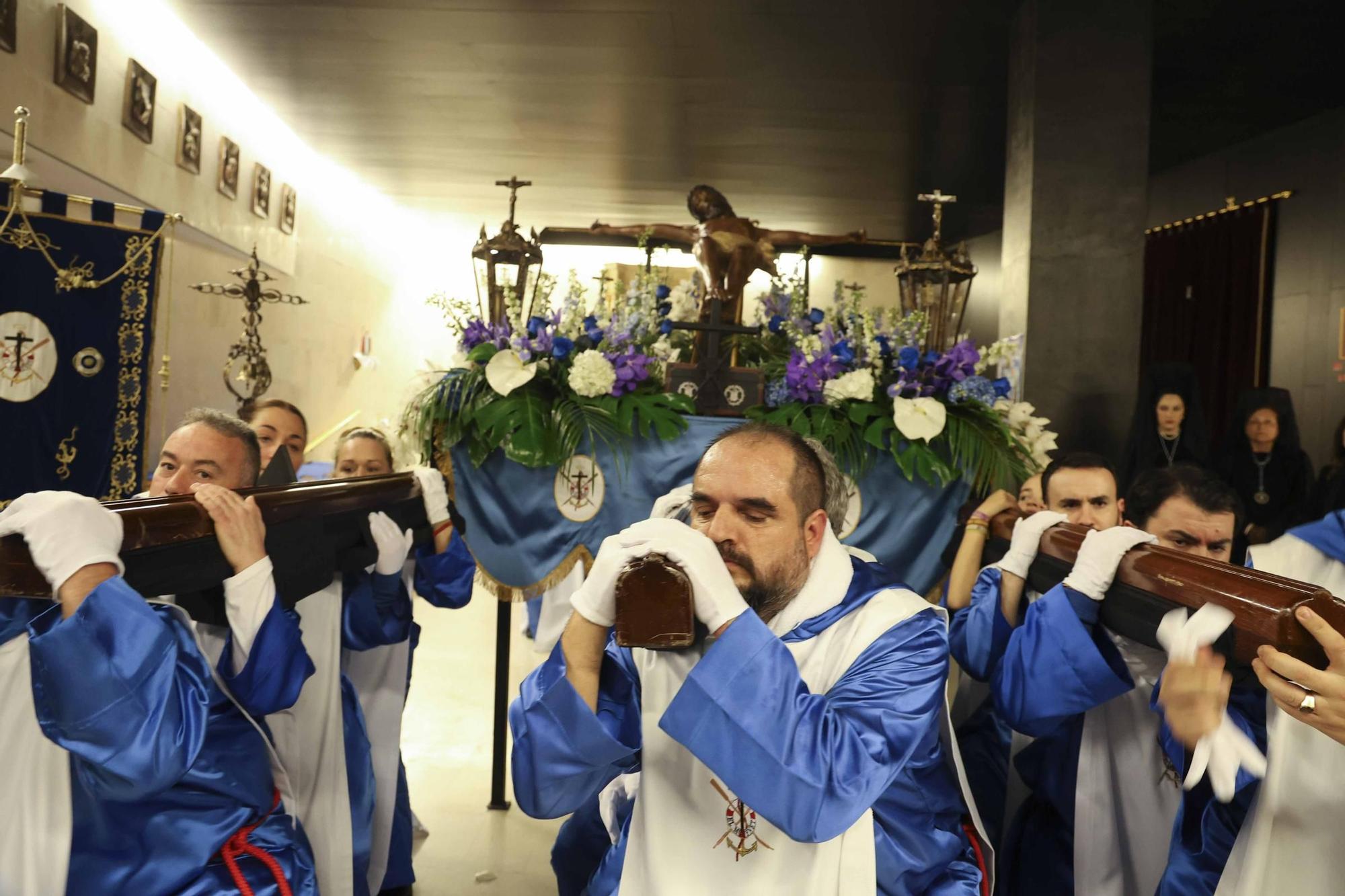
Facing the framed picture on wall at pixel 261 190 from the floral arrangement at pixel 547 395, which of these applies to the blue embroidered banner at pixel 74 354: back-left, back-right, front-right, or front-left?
front-left

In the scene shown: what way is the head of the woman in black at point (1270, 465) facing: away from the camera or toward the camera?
toward the camera

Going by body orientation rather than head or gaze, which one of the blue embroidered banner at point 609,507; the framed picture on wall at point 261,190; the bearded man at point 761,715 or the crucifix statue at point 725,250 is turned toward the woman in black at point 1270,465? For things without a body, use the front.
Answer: the framed picture on wall

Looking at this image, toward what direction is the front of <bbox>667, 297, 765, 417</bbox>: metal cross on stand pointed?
toward the camera

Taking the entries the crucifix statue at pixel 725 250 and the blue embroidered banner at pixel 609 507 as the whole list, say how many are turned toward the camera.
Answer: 2

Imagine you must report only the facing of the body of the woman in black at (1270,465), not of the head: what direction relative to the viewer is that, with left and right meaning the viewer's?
facing the viewer

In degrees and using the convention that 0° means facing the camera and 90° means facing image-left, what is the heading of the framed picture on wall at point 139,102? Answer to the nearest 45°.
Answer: approximately 315°

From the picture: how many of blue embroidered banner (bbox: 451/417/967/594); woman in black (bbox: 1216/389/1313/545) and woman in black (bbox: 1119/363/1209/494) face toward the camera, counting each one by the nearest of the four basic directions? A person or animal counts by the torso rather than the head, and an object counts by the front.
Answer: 3

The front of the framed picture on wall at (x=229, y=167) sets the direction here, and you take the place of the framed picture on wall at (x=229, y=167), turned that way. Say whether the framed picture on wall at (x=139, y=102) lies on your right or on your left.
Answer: on your right

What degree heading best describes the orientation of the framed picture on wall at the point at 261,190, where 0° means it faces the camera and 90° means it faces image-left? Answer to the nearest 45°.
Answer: approximately 315°

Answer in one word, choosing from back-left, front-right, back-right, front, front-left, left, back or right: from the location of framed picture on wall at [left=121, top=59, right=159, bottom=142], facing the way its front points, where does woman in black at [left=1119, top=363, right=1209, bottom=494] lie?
front

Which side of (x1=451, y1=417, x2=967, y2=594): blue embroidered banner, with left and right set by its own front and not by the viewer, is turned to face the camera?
front
